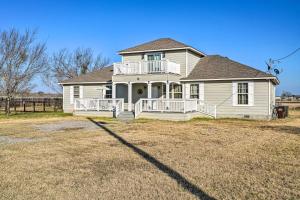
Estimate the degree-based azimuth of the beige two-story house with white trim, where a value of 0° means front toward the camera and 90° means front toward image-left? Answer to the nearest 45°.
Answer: approximately 0°
